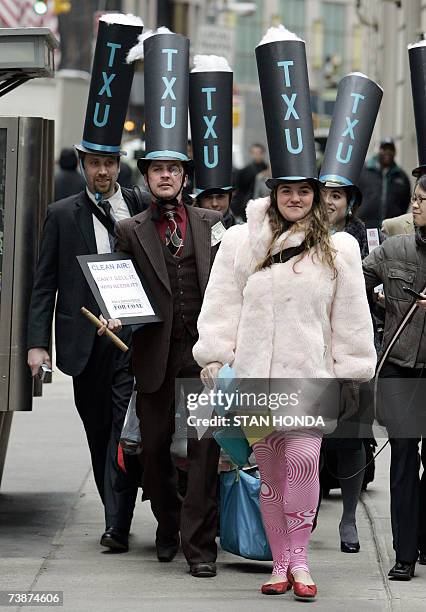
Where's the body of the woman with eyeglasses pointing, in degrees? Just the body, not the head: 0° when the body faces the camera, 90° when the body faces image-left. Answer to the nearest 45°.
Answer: approximately 0°

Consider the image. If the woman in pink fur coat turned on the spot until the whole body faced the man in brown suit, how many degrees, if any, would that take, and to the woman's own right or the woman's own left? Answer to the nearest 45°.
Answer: approximately 135° to the woman's own right

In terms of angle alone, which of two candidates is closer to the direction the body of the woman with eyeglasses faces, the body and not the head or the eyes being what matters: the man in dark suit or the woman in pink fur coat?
the woman in pink fur coat

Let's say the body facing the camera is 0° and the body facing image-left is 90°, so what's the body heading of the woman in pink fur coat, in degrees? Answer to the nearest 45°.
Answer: approximately 0°

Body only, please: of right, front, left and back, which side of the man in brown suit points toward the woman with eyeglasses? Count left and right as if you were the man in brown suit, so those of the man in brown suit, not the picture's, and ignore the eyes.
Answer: left

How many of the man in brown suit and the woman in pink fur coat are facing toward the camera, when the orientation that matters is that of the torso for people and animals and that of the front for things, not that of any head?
2

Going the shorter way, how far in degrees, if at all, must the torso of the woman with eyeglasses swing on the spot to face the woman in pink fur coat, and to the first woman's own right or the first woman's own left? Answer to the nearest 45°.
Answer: approximately 45° to the first woman's own right

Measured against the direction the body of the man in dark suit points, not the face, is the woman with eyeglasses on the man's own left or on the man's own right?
on the man's own left
